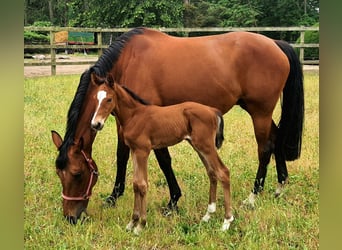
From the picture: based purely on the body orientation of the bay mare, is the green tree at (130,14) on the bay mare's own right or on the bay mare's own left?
on the bay mare's own right

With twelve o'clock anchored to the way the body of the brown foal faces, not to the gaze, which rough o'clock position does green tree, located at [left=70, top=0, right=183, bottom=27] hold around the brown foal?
The green tree is roughly at 3 o'clock from the brown foal.

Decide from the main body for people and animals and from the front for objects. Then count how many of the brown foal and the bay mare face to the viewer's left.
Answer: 2

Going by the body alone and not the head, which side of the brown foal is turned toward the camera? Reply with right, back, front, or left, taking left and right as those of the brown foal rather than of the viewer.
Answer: left

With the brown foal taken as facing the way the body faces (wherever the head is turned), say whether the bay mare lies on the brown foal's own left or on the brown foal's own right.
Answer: on the brown foal's own right

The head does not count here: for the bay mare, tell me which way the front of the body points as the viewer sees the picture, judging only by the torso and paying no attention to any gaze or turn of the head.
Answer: to the viewer's left
